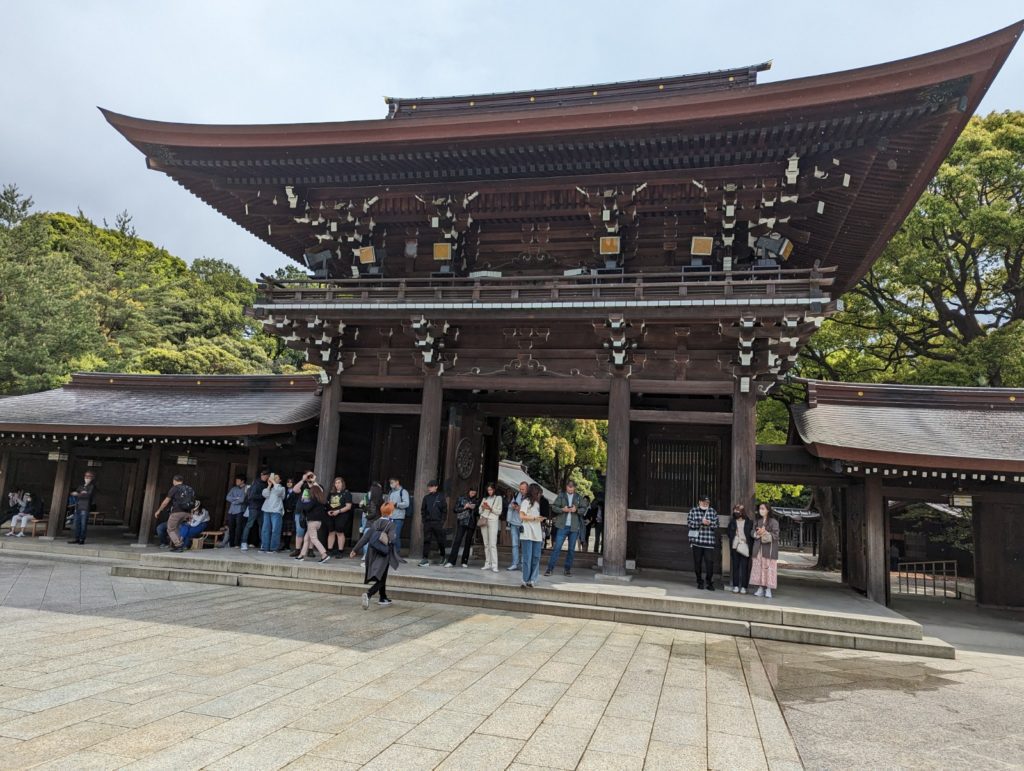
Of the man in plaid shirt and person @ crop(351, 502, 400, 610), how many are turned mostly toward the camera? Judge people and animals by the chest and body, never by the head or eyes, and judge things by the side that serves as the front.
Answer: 1

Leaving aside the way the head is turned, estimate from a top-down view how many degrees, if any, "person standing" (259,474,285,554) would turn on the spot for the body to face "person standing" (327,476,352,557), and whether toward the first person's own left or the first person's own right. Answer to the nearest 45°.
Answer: approximately 90° to the first person's own left

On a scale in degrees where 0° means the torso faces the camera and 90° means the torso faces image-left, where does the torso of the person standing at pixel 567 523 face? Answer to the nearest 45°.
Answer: approximately 0°

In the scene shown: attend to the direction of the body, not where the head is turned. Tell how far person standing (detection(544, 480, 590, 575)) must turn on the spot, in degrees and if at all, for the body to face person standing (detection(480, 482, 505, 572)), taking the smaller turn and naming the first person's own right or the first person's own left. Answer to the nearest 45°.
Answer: approximately 90° to the first person's own right

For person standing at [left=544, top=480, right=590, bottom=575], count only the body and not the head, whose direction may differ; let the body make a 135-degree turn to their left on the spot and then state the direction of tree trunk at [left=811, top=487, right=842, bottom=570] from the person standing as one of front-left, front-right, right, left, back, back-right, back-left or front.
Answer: front

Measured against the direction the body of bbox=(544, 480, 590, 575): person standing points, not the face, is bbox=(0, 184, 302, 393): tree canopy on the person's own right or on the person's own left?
on the person's own right

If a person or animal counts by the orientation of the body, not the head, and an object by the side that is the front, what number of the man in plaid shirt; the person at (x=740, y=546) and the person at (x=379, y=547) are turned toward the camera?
2

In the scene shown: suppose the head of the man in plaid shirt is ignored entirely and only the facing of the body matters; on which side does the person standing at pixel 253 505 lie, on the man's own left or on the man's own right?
on the man's own right

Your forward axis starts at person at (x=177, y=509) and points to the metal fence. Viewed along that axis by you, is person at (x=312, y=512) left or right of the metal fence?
right
